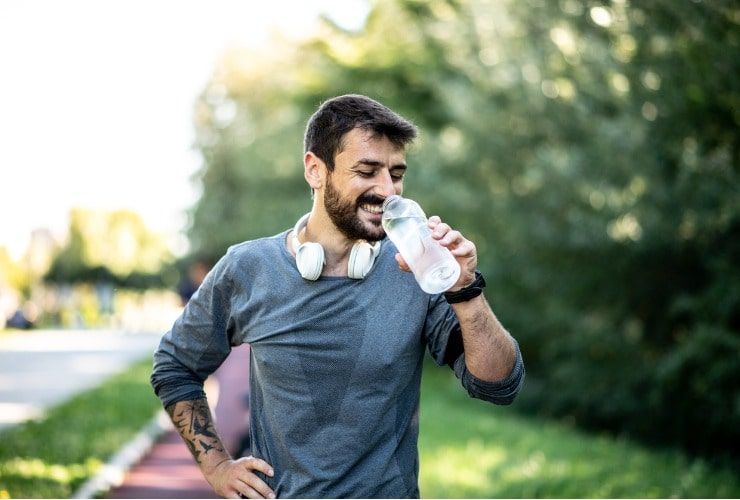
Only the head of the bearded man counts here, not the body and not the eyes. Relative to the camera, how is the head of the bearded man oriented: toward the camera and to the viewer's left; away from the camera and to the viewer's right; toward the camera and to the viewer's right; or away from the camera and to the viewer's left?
toward the camera and to the viewer's right

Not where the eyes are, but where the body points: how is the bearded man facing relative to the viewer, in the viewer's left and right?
facing the viewer

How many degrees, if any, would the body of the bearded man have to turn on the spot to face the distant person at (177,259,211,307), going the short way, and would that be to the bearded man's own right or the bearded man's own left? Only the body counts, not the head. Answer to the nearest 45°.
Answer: approximately 180°
